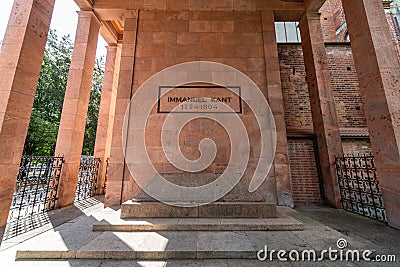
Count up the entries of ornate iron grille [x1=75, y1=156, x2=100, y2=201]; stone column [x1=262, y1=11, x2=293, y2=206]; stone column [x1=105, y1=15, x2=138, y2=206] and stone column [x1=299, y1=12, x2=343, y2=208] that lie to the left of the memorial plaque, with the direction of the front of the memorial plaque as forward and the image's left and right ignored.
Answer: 2

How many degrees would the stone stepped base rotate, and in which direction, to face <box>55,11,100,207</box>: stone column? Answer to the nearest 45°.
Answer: approximately 135° to its right

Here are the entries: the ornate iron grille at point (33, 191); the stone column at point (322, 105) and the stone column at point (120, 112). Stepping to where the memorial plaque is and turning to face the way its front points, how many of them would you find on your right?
2

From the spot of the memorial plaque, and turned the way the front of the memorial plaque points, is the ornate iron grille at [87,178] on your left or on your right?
on your right

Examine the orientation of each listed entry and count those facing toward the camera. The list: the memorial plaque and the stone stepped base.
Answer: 2

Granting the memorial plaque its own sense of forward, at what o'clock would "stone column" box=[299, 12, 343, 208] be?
The stone column is roughly at 9 o'clock from the memorial plaque.

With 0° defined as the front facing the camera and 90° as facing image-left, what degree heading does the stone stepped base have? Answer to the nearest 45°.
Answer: approximately 0°

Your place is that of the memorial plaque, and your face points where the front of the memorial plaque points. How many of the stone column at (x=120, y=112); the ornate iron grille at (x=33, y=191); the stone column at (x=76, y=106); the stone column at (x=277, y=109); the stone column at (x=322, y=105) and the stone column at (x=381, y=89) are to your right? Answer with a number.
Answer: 3

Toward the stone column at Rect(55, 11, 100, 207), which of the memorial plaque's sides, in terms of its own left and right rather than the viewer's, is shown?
right

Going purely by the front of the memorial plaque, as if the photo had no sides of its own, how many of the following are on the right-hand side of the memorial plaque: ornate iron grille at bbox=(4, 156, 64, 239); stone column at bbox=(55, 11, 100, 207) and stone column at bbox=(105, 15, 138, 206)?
3
